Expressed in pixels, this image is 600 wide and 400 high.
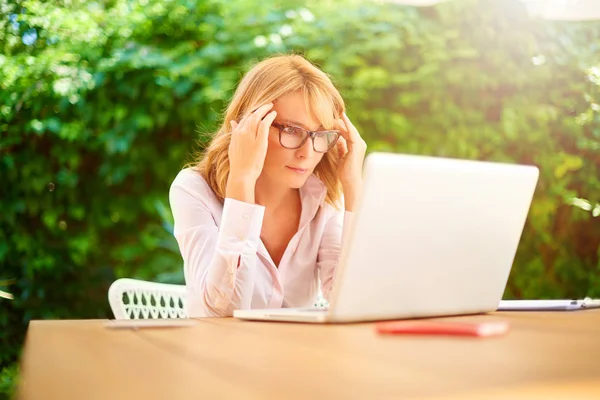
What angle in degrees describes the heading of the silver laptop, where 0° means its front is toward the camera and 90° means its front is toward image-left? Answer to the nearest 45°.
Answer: approximately 135°

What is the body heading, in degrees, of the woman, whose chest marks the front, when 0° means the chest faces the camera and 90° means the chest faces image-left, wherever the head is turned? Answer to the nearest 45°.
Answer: approximately 315°

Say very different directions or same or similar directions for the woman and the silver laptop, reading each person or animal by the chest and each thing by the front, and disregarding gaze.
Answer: very different directions
